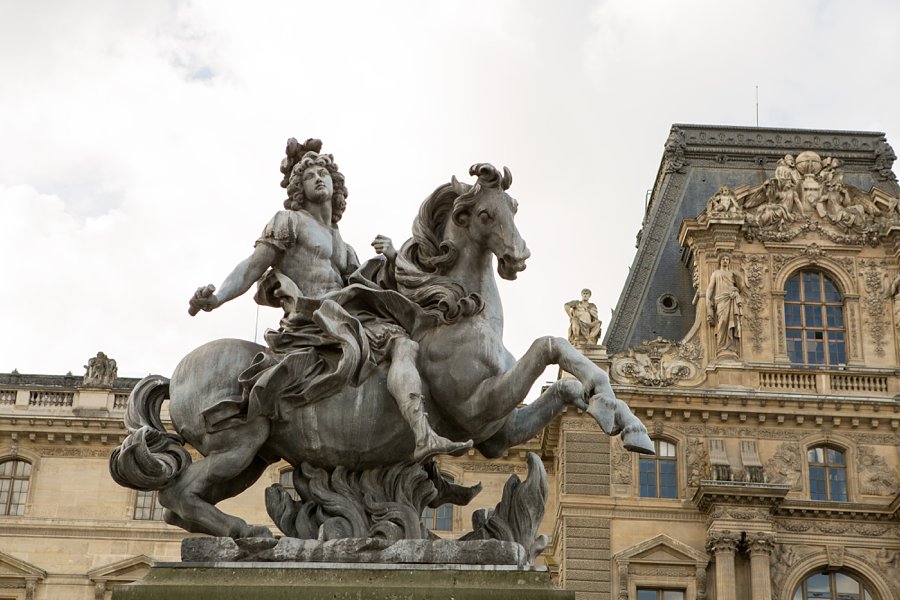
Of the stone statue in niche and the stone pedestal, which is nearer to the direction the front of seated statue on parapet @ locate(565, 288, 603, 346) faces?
the stone pedestal

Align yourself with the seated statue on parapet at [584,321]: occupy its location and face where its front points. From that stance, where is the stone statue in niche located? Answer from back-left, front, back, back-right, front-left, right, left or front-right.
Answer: left

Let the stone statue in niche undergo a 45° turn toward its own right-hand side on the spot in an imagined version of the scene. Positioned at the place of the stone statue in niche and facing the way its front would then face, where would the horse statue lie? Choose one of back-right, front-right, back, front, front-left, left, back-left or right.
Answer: front-left

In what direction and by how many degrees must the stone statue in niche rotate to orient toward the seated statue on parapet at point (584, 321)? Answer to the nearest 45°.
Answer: approximately 90° to its right

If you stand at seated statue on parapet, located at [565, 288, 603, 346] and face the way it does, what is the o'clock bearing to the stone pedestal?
The stone pedestal is roughly at 12 o'clock from the seated statue on parapet.

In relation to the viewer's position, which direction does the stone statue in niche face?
facing the viewer

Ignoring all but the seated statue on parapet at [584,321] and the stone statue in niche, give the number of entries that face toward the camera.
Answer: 2

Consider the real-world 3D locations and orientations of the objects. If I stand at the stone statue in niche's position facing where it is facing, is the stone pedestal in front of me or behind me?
in front

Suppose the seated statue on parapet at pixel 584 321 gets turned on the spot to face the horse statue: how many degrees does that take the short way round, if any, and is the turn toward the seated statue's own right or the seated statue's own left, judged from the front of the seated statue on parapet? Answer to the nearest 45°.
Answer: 0° — it already faces it
